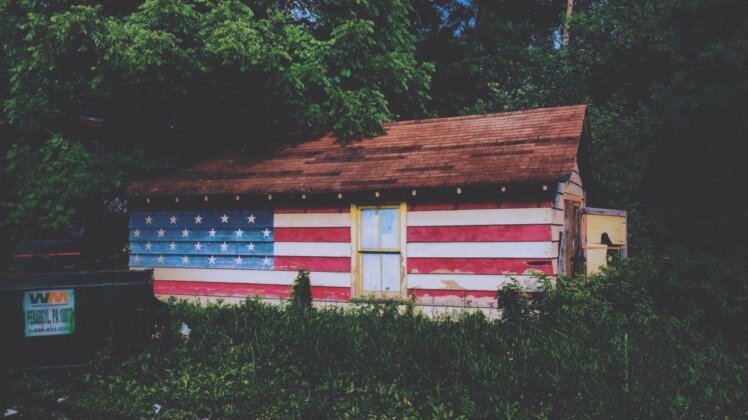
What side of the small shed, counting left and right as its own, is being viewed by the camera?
front

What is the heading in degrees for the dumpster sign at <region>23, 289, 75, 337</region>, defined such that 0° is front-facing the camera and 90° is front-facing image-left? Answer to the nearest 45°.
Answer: approximately 0°

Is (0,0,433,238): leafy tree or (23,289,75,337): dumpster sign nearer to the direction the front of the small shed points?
the dumpster sign

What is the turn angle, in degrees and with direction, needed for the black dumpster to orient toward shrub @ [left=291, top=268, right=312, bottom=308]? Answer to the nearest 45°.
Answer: approximately 135° to its left

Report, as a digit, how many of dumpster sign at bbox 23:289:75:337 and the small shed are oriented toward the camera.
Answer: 2

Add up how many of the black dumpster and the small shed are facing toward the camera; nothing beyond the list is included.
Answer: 2

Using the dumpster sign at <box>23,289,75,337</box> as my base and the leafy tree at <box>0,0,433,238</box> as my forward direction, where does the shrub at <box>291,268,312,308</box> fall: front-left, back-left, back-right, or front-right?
front-right

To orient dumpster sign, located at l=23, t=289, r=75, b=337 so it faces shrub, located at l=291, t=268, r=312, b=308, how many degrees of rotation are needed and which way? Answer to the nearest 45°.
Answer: approximately 135° to its left

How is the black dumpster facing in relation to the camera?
toward the camera

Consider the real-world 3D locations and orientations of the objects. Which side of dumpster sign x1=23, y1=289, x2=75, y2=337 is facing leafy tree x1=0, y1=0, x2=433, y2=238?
back

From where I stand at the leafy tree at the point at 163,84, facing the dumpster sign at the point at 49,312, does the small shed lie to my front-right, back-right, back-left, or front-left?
front-left
